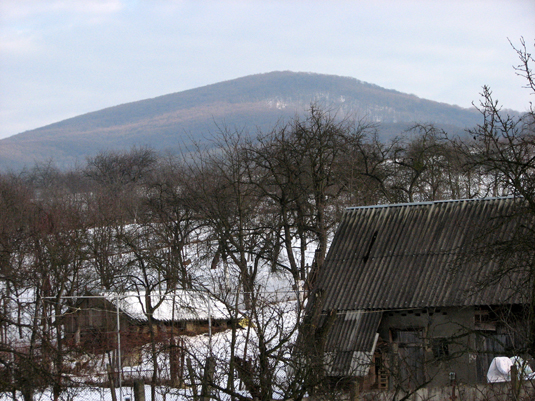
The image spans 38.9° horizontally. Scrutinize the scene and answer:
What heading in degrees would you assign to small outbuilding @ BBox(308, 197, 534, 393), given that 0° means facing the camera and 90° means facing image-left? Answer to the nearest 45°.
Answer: approximately 0°
